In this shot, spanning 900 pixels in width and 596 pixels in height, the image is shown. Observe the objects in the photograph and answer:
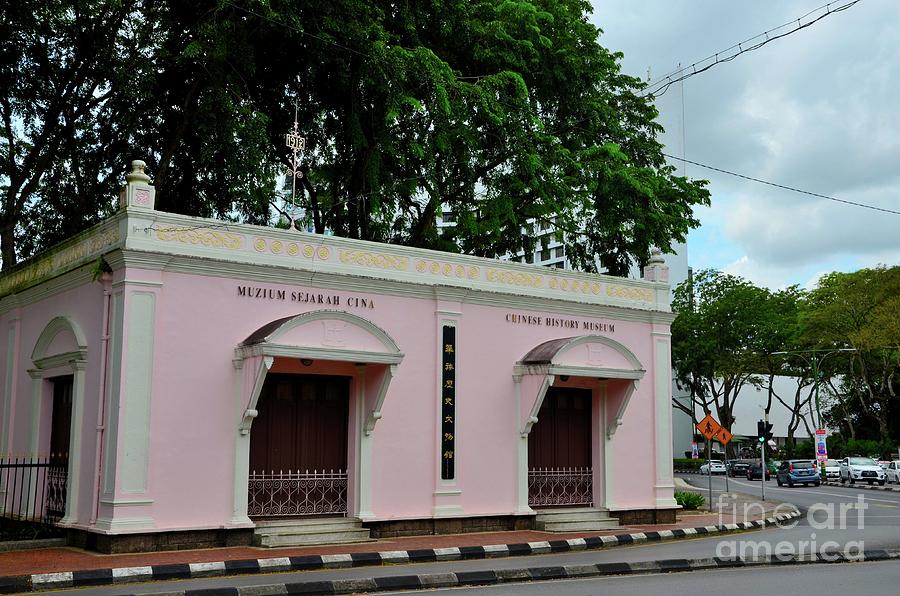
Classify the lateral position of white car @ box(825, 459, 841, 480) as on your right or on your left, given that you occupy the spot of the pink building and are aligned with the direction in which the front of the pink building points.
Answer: on your left

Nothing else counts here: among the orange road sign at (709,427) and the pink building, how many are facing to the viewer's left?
0

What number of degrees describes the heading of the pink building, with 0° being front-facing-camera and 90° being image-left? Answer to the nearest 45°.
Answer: approximately 315°

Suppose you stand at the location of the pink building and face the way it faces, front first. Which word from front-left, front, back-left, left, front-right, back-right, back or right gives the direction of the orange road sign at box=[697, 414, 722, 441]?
left

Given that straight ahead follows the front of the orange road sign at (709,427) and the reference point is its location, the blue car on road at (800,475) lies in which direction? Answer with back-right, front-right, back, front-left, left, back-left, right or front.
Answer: back

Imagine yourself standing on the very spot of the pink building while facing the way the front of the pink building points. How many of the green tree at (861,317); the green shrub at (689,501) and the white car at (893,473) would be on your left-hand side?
3

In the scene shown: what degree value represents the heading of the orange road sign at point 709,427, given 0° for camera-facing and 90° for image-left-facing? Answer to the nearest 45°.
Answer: approximately 0°

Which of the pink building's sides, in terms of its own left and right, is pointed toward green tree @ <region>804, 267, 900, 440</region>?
left

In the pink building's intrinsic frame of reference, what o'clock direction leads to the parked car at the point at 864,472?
The parked car is roughly at 9 o'clock from the pink building.
